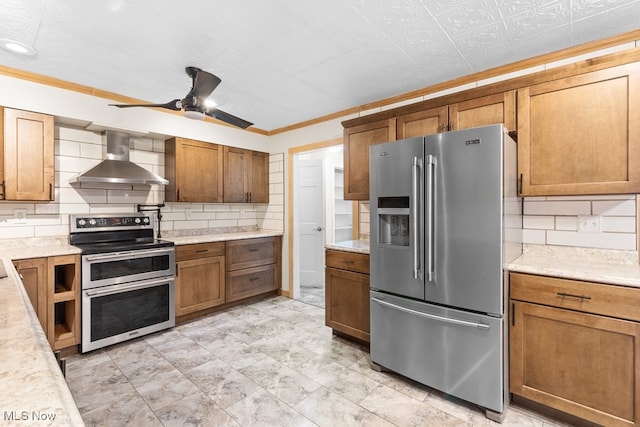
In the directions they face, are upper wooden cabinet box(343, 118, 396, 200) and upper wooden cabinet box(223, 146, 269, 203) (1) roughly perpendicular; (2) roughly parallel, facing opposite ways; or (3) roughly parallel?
roughly perpendicular

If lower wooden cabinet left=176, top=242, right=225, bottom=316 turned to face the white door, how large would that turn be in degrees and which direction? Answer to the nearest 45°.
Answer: approximately 90° to its left

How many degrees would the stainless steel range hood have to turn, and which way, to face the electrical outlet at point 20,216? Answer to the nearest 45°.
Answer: approximately 90° to its right

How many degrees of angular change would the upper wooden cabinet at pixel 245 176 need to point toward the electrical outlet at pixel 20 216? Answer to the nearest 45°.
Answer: approximately 90° to its right

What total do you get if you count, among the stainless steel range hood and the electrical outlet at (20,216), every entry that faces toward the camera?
2

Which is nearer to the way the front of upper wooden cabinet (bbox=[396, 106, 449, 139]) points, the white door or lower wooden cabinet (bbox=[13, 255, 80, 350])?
the lower wooden cabinet

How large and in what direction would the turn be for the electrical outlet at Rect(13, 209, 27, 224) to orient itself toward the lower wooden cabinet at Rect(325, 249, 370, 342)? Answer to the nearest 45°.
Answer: approximately 45° to its left

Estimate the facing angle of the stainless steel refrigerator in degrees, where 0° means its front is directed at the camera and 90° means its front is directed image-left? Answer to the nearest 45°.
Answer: approximately 45°

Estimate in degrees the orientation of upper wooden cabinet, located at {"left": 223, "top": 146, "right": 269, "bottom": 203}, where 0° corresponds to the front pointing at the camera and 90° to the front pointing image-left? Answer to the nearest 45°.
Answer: approximately 315°
